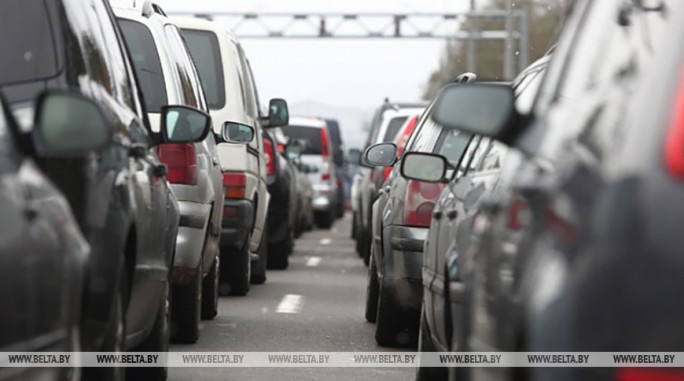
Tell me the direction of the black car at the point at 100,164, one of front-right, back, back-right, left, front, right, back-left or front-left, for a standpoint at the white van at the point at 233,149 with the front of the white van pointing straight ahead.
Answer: back

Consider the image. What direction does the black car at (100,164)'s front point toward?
away from the camera

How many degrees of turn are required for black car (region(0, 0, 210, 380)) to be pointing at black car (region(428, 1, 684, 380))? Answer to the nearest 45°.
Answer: approximately 135° to its right

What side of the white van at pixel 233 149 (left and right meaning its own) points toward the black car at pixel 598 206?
back

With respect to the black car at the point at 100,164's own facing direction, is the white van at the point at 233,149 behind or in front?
in front

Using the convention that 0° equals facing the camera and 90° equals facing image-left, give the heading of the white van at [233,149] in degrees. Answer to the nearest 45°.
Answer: approximately 180°

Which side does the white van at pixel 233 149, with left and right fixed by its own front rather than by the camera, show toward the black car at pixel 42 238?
back

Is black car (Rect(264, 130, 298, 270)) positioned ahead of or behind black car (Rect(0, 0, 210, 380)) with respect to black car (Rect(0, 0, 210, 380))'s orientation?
ahead

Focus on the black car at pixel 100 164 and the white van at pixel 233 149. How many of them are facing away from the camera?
2

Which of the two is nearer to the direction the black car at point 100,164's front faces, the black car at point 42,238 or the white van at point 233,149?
the white van
